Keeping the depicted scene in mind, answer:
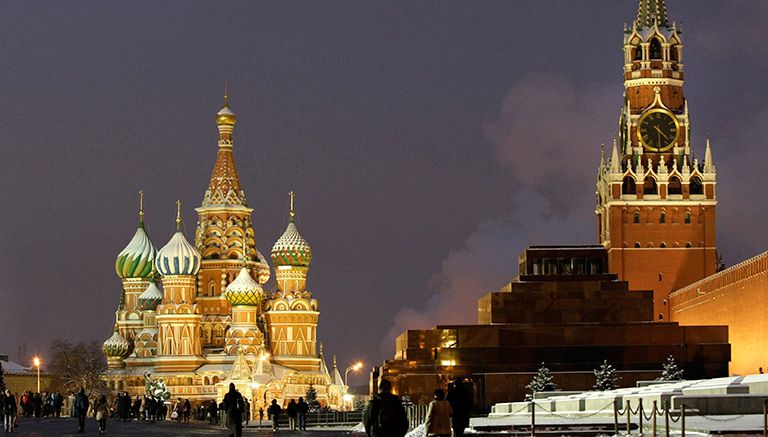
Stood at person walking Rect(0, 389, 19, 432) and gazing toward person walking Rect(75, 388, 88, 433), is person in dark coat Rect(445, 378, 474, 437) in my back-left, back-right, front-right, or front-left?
front-right
